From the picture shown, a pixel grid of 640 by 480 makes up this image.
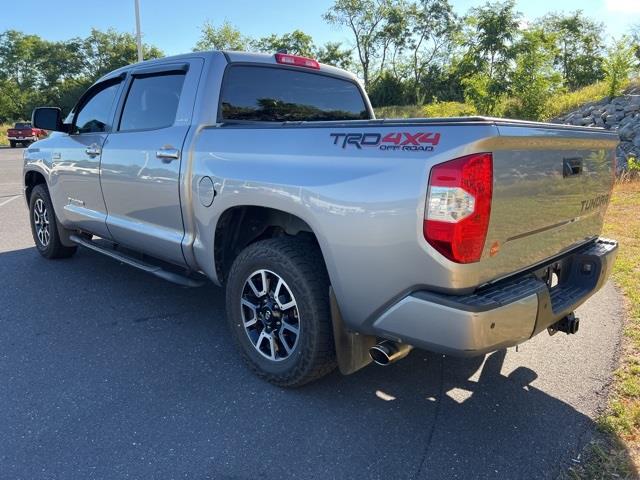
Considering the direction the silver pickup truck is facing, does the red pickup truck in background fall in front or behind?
in front

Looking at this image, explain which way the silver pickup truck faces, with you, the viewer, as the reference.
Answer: facing away from the viewer and to the left of the viewer

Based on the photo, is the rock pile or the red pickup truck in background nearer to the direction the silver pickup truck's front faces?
the red pickup truck in background

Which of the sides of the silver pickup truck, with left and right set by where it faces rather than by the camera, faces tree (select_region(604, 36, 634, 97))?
right

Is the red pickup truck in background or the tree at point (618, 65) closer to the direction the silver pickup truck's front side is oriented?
the red pickup truck in background

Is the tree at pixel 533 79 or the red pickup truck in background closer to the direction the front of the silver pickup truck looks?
the red pickup truck in background

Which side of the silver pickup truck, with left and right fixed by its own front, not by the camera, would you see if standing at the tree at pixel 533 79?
right
